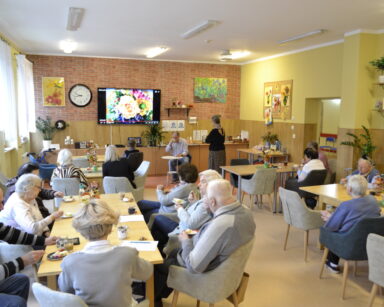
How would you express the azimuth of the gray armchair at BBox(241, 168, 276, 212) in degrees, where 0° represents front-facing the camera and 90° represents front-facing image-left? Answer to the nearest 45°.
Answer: approximately 135°

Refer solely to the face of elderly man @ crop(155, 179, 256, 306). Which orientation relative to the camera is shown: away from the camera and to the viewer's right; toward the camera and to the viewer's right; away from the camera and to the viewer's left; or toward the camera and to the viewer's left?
away from the camera and to the viewer's left

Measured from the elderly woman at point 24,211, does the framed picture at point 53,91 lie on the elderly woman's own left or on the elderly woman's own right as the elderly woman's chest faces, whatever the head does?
on the elderly woman's own left

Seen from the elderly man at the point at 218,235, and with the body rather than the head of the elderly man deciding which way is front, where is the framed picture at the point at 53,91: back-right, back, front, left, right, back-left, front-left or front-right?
front

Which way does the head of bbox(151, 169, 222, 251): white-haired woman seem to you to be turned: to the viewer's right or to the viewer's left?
to the viewer's left

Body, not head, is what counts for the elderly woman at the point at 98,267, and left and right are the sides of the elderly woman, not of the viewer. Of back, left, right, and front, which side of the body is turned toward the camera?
back

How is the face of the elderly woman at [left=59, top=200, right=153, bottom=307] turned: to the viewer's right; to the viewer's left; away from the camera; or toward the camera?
away from the camera

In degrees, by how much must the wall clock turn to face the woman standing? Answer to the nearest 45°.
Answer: approximately 45° to its left

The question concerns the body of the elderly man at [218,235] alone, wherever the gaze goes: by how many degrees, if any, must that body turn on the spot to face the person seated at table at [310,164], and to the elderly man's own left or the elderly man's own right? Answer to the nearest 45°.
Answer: approximately 90° to the elderly man's own right

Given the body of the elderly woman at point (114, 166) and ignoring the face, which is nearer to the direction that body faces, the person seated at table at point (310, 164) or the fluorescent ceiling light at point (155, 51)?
the fluorescent ceiling light

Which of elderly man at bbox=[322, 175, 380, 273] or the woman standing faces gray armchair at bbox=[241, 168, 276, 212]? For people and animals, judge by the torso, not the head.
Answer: the elderly man

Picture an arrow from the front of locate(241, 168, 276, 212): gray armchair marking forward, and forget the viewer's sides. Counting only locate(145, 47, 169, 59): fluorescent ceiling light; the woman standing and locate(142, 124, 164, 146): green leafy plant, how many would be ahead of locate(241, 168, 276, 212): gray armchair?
3

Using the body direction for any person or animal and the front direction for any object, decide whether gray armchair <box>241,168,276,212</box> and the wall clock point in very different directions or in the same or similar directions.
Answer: very different directions

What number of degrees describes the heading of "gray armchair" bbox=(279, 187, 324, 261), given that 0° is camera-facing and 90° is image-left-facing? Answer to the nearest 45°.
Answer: approximately 225°

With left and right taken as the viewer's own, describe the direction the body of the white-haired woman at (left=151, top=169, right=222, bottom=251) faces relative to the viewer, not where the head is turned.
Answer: facing to the left of the viewer

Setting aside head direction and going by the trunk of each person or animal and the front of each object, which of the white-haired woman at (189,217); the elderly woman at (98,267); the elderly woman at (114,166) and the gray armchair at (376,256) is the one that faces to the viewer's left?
the white-haired woman

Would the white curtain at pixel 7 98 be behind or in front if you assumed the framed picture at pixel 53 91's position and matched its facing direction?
in front

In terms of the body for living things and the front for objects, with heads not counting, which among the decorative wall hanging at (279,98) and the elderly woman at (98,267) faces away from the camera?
the elderly woman

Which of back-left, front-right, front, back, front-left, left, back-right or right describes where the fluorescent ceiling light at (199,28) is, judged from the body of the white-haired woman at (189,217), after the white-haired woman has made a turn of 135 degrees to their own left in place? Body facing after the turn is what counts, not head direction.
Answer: back-left

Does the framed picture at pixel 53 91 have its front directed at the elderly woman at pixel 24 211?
yes
